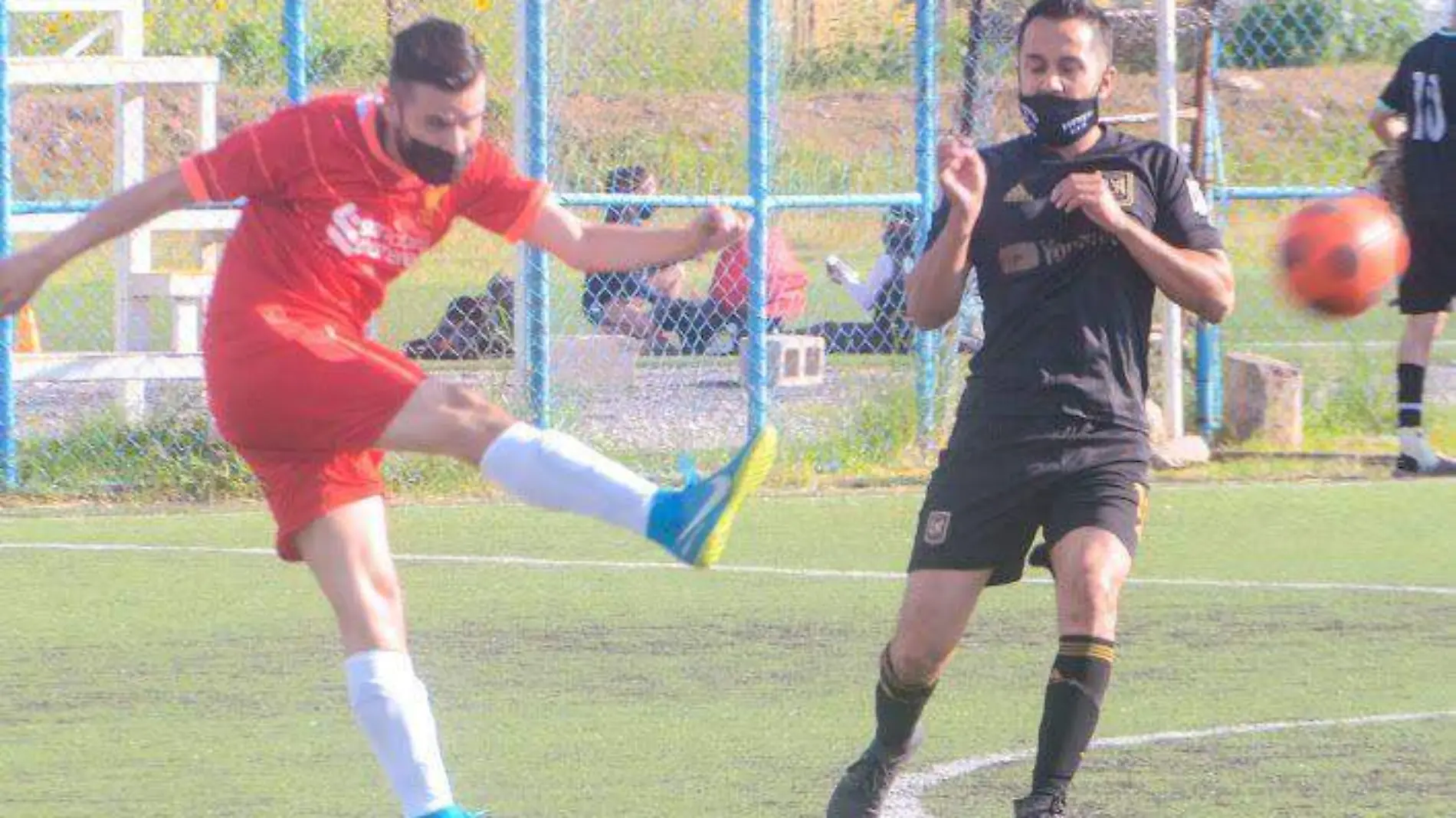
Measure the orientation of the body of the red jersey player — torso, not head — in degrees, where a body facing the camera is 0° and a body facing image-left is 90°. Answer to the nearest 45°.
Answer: approximately 315°

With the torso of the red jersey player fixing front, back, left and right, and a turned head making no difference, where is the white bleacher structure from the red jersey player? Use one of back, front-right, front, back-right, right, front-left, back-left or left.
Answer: back-left

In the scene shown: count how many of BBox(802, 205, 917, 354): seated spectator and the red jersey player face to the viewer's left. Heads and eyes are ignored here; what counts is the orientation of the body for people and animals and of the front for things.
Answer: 1

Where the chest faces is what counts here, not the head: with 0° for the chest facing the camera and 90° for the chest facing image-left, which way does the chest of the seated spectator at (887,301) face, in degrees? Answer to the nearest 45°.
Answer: approximately 90°
